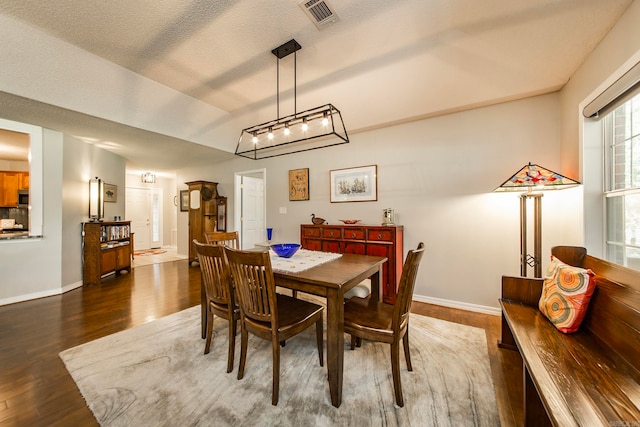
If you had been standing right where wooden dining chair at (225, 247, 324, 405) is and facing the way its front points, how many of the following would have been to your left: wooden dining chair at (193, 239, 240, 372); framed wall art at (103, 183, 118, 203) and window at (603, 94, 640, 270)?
2

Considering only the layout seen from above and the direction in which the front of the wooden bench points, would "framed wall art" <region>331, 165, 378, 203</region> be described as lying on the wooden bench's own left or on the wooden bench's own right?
on the wooden bench's own right

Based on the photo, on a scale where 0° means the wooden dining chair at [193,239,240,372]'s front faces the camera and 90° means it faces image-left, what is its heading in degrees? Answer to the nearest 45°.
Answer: approximately 225°

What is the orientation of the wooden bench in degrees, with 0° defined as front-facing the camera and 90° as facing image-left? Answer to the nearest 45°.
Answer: approximately 45°

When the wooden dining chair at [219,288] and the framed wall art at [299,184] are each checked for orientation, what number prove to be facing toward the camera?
1
